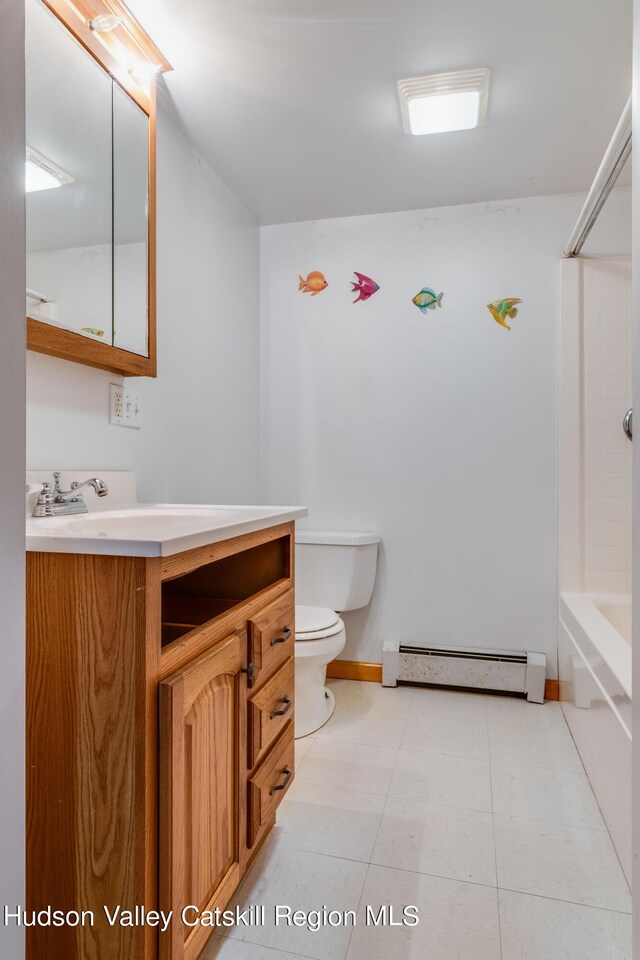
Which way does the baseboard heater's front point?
toward the camera

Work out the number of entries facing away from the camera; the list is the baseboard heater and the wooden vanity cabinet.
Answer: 0

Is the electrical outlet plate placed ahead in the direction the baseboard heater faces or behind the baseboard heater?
ahead

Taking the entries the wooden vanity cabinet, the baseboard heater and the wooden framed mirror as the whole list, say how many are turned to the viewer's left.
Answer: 0

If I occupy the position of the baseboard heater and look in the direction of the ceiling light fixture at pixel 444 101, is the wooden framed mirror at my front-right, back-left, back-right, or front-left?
front-right

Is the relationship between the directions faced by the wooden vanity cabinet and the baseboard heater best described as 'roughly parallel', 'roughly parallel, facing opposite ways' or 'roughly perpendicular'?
roughly perpendicular

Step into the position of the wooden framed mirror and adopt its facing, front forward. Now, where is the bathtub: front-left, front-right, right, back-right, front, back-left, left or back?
front-left

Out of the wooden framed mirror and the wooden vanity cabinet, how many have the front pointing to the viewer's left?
0
